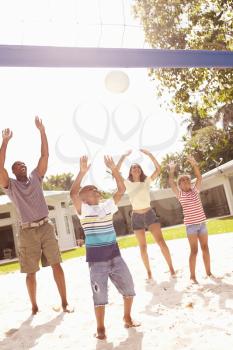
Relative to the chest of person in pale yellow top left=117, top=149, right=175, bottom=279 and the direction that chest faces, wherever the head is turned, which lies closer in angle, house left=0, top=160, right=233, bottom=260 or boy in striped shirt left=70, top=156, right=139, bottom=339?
the boy in striped shirt

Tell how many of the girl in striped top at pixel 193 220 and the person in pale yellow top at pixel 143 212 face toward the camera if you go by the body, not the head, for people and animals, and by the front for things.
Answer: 2

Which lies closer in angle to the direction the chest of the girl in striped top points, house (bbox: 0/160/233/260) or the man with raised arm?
the man with raised arm

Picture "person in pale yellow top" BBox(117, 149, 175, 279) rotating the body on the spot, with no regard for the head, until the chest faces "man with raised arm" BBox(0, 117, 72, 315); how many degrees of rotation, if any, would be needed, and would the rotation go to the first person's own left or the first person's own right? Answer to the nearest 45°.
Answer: approximately 45° to the first person's own right

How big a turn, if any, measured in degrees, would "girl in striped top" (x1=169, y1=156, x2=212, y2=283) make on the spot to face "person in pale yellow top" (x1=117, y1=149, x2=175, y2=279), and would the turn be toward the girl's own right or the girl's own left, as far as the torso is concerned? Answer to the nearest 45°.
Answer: approximately 135° to the girl's own right

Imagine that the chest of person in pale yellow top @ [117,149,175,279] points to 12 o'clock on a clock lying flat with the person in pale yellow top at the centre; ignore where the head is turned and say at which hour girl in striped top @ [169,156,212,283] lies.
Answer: The girl in striped top is roughly at 10 o'clock from the person in pale yellow top.

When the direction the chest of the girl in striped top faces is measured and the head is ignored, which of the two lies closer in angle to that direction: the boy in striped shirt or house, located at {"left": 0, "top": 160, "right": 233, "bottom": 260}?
the boy in striped shirt

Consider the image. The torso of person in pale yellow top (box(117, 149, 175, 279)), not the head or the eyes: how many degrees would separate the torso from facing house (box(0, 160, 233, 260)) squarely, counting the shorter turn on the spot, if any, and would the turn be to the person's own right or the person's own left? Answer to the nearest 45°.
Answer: approximately 180°

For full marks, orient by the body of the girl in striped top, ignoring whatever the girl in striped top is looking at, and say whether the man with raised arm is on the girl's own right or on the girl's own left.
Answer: on the girl's own right

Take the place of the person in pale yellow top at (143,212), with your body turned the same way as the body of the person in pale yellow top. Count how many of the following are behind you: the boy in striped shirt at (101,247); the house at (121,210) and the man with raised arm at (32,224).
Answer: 1
